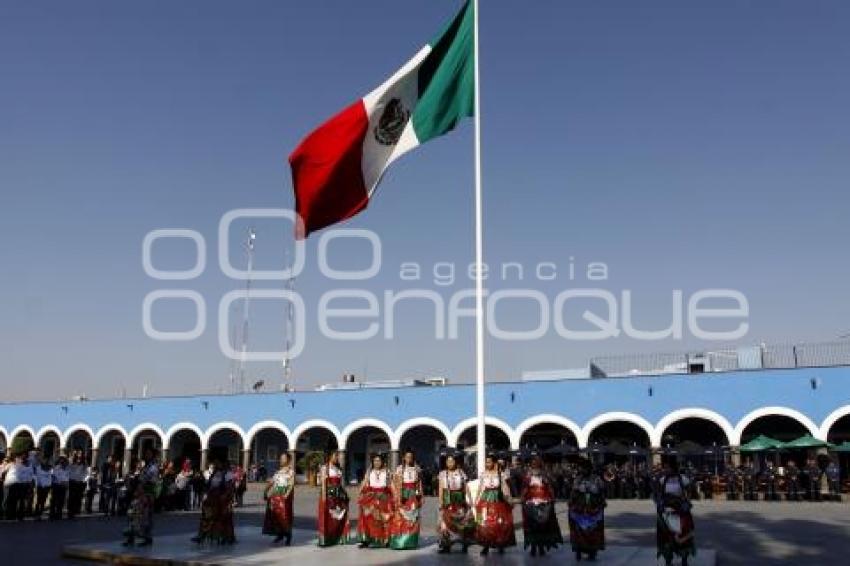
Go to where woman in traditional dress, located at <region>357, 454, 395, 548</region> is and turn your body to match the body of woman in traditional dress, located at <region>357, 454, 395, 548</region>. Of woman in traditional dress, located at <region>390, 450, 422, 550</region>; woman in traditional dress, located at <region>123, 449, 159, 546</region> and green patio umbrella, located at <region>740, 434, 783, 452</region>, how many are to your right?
1

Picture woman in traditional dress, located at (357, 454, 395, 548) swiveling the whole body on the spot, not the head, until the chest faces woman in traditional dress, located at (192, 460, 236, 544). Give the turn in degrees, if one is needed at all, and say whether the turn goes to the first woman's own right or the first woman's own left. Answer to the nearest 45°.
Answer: approximately 90° to the first woman's own right

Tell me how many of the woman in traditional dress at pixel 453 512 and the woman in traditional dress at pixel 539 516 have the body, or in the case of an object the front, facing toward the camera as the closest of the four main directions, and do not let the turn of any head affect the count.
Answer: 2

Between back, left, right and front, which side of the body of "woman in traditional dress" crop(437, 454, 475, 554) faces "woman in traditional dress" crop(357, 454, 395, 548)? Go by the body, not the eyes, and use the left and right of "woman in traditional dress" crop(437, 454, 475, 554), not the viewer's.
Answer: right

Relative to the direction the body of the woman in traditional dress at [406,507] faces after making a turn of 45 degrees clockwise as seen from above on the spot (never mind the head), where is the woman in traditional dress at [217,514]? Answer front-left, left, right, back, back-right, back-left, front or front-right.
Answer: front-right

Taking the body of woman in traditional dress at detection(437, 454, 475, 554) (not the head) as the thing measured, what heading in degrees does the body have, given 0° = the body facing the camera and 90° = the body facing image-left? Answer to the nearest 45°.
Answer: approximately 0°

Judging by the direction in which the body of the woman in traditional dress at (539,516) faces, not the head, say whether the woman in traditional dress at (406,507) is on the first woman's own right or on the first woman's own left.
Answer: on the first woman's own right

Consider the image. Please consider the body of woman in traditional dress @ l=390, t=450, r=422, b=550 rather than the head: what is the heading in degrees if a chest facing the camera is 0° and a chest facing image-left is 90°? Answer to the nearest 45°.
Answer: approximately 0°

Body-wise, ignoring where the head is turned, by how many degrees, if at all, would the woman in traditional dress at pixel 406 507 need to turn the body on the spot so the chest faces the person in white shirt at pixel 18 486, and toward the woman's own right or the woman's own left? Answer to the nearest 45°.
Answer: approximately 135° to the woman's own right

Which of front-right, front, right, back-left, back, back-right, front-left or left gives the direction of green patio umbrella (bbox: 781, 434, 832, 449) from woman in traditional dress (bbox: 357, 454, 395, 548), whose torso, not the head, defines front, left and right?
back-left

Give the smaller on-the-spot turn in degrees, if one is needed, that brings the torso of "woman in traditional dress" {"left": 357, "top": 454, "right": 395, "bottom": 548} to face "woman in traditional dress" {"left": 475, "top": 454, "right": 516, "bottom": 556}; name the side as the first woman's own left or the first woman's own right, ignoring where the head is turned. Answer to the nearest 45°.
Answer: approximately 45° to the first woman's own left
